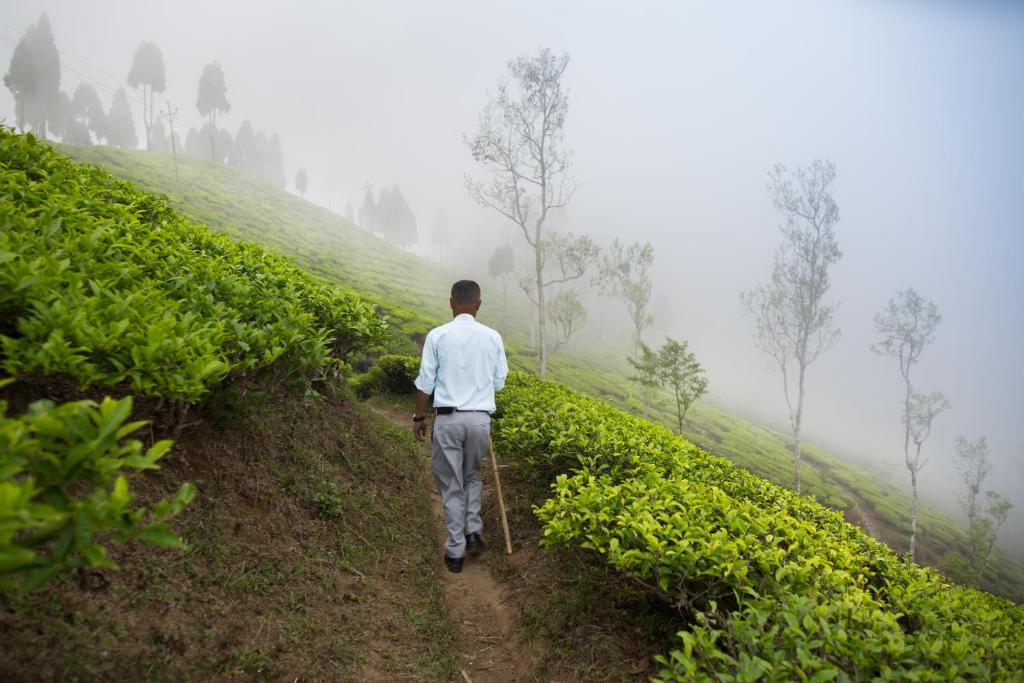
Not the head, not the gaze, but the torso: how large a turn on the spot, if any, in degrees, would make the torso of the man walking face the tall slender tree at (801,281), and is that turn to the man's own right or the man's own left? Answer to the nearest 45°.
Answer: approximately 45° to the man's own right

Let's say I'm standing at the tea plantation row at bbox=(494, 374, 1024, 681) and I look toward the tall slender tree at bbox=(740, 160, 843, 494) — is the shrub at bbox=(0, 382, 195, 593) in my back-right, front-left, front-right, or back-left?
back-left

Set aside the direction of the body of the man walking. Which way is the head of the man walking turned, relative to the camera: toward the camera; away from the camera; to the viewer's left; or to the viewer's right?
away from the camera

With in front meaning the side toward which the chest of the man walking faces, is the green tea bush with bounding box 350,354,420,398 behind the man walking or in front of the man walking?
in front

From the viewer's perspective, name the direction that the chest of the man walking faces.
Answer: away from the camera

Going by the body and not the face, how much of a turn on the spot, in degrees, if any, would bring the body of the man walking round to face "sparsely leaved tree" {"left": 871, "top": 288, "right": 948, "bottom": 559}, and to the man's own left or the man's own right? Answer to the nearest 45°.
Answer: approximately 45° to the man's own right

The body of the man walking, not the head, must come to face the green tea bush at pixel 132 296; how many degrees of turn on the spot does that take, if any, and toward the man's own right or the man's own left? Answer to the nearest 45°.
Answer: approximately 135° to the man's own left
